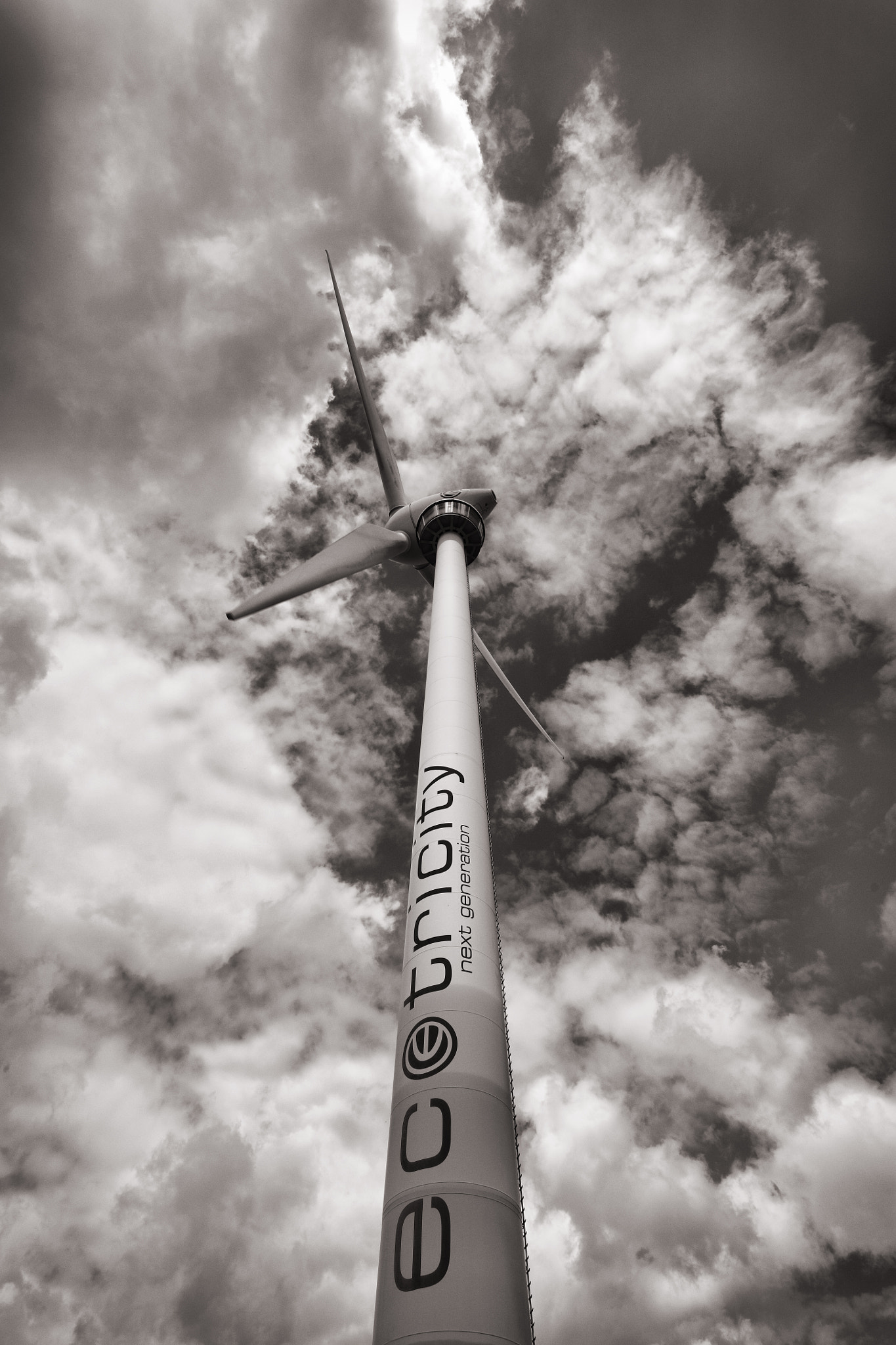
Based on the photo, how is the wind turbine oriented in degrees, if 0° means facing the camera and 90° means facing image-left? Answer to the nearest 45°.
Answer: approximately 135°
